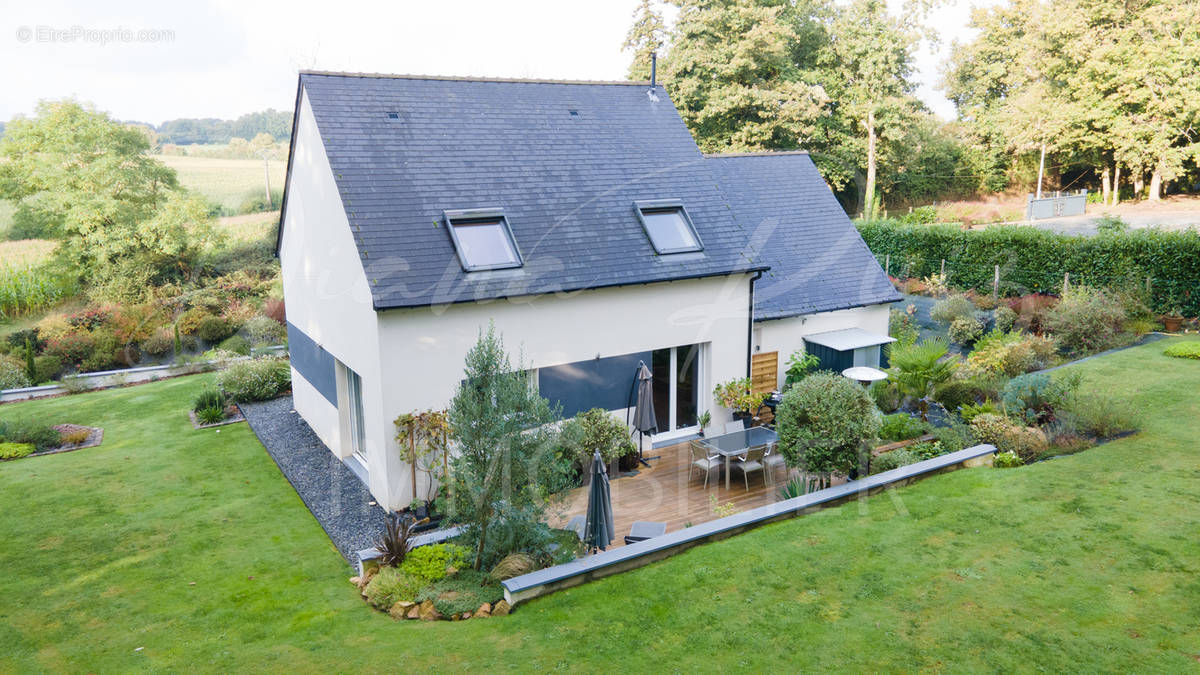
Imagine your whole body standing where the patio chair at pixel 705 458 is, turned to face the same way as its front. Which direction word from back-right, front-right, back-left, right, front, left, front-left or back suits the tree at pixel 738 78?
front-left

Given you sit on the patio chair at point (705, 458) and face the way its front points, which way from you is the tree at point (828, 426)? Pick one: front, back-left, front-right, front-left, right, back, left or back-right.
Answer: right

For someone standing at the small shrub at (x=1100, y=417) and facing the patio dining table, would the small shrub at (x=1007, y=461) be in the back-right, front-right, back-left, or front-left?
front-left

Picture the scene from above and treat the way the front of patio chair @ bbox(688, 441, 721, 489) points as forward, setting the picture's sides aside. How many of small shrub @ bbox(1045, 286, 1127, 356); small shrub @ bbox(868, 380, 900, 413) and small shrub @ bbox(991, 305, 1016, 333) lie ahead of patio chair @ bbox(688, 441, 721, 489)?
3

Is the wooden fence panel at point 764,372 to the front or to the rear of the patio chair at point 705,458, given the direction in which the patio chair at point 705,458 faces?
to the front

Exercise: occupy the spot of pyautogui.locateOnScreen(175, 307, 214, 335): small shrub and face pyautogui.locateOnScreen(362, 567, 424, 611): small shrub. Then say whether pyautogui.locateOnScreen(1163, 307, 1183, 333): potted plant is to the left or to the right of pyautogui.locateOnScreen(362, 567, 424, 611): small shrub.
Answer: left

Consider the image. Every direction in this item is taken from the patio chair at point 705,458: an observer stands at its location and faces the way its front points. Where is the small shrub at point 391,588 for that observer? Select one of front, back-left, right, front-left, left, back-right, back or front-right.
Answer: back

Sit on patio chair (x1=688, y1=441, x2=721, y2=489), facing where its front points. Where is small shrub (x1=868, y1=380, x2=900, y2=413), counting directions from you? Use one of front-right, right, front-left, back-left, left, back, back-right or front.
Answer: front

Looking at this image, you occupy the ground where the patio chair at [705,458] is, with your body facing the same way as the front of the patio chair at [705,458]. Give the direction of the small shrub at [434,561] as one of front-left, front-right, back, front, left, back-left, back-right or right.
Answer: back

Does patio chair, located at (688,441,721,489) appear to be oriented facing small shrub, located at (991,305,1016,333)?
yes

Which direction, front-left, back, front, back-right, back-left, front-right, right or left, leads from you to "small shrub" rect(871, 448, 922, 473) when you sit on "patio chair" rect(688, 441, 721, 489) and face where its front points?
front-right

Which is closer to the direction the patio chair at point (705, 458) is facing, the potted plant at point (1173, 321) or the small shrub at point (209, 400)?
the potted plant

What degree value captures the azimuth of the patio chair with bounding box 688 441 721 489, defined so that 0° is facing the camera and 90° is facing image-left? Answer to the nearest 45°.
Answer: approximately 225°

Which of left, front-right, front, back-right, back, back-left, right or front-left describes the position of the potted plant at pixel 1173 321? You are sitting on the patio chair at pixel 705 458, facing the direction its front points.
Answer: front

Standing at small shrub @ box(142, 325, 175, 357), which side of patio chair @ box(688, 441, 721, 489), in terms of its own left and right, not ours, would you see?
left

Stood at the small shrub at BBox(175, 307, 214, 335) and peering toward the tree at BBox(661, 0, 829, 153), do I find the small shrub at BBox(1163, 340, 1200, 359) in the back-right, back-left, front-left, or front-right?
front-right

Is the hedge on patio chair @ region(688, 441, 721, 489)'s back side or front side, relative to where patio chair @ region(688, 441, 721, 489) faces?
on the front side
